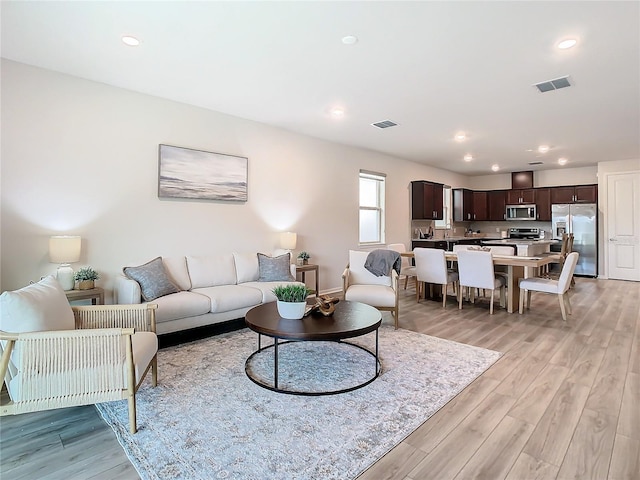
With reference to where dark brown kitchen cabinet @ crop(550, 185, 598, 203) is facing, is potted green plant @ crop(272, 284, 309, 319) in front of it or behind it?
in front

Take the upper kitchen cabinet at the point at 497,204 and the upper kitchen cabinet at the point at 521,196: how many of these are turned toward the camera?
2

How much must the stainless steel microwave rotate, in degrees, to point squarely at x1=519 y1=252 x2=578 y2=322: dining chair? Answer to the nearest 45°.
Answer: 0° — it already faces it

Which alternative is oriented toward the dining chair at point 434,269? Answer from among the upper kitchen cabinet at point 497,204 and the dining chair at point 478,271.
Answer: the upper kitchen cabinet

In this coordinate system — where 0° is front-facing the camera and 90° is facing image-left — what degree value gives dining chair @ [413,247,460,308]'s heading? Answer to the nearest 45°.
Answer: approximately 225°

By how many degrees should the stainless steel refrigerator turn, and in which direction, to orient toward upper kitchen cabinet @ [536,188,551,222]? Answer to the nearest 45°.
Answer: approximately 135° to its right

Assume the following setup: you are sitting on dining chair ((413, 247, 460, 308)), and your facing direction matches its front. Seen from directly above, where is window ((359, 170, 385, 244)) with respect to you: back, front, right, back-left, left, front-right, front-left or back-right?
left

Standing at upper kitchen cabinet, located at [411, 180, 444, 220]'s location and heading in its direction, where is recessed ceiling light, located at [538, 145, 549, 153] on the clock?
The recessed ceiling light is roughly at 11 o'clock from the upper kitchen cabinet.

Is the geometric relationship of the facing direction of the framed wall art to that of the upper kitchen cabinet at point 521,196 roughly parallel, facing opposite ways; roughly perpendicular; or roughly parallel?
roughly perpendicular

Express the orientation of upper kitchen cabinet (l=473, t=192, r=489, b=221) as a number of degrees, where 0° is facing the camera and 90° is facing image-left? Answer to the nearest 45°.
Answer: approximately 0°

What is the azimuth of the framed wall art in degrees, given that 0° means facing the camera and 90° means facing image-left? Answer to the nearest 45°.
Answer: approximately 315°

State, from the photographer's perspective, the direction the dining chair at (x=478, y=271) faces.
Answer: facing away from the viewer and to the right of the viewer

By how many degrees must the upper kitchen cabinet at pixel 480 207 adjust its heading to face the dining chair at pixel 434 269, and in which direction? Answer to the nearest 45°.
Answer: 0° — it already faces it
